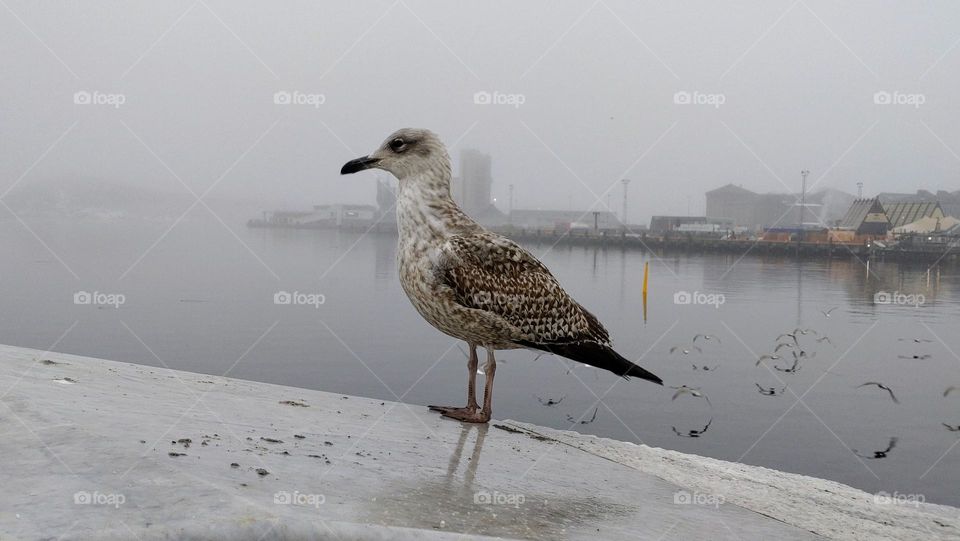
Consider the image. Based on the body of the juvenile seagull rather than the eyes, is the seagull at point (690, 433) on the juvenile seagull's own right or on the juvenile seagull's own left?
on the juvenile seagull's own right

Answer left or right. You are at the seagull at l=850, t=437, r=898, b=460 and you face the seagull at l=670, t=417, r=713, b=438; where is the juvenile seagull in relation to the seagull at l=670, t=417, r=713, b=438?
left

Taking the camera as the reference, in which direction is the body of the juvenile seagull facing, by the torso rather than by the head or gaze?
to the viewer's left

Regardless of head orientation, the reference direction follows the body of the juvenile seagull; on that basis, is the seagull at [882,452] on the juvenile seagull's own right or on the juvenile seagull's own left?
on the juvenile seagull's own right
